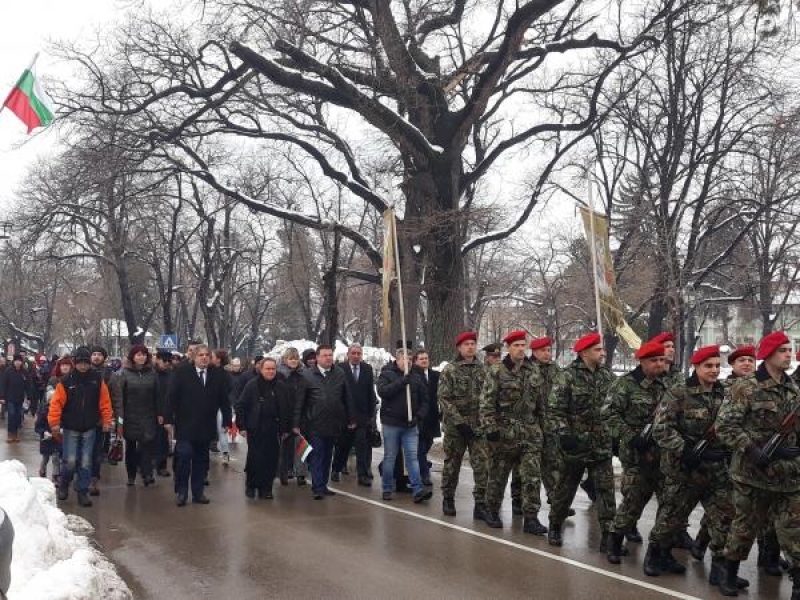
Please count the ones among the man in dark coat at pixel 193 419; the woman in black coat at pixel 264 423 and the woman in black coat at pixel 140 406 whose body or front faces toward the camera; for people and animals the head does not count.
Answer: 3

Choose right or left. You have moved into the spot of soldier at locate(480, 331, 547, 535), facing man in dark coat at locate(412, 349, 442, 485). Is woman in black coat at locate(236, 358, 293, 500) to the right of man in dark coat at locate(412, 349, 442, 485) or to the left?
left

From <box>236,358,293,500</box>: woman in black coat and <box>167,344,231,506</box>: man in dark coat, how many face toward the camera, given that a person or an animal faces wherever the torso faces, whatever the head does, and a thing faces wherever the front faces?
2

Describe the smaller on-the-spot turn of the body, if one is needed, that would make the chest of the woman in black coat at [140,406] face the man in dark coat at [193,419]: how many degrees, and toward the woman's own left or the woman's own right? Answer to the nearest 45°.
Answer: approximately 45° to the woman's own left
